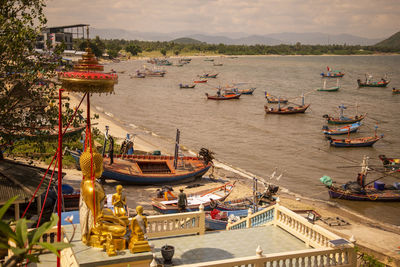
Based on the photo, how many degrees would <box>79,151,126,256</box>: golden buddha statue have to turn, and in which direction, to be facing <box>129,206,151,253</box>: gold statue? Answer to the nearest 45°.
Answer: approximately 45° to its right
